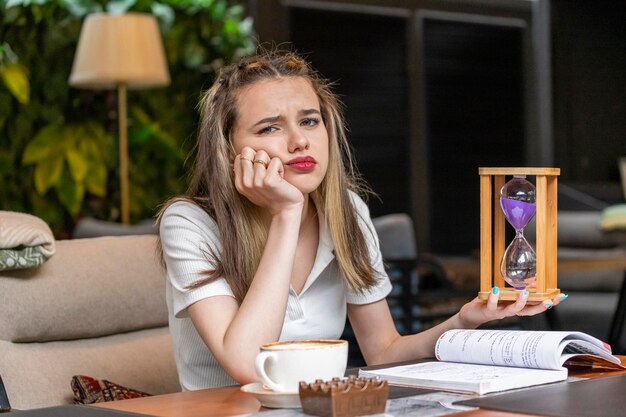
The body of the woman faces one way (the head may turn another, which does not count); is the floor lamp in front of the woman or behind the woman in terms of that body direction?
behind

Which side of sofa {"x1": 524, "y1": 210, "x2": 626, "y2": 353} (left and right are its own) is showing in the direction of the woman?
front

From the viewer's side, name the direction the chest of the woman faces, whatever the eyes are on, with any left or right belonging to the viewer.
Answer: facing the viewer and to the right of the viewer

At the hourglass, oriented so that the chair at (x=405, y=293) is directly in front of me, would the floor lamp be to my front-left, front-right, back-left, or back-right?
front-left

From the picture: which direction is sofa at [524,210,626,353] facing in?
toward the camera

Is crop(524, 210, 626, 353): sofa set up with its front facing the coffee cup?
yes

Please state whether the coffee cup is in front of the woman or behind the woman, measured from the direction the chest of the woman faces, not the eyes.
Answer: in front

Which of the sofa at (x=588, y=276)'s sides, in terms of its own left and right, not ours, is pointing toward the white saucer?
front

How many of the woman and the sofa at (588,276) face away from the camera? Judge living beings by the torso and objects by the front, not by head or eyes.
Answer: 0

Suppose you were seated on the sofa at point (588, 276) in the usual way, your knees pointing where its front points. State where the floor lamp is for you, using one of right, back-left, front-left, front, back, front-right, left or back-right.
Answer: right

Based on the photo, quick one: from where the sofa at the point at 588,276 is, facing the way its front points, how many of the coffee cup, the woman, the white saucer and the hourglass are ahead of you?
4

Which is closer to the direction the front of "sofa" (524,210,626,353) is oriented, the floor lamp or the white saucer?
the white saucer
